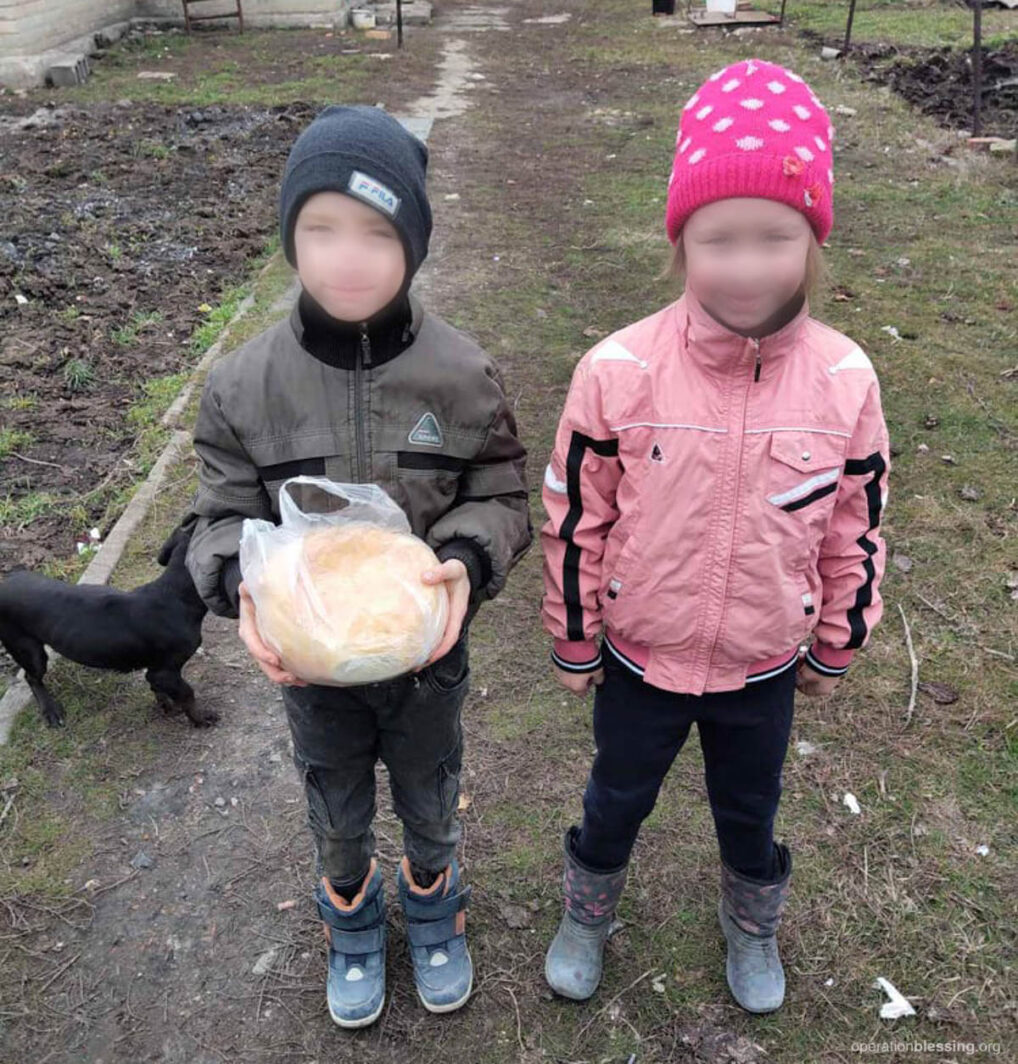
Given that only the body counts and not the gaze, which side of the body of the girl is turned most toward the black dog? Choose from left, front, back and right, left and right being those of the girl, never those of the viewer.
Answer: right

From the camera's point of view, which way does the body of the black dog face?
to the viewer's right

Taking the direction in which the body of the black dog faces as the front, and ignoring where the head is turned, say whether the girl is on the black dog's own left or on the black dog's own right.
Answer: on the black dog's own right

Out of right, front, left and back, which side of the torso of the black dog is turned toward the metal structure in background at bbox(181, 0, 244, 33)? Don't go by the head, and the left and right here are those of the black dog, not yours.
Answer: left

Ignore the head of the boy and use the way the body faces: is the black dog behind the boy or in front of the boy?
behind

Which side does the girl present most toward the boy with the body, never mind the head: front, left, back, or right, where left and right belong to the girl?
right

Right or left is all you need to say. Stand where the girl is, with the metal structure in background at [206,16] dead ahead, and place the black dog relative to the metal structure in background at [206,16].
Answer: left

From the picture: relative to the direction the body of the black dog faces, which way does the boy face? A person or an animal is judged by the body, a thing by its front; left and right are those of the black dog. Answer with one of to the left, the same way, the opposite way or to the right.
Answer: to the right
